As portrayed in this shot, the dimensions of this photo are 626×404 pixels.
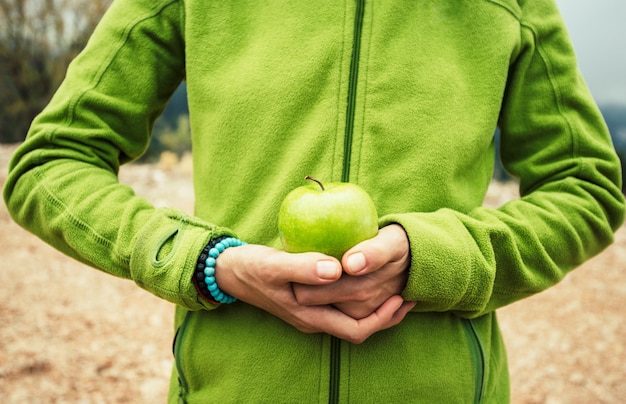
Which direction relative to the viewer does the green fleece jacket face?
toward the camera
